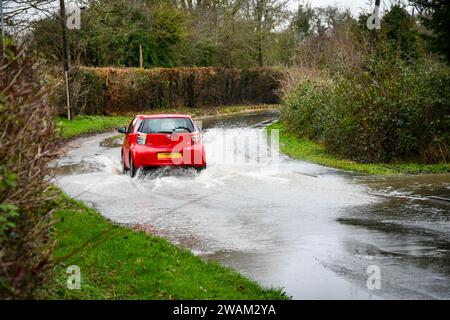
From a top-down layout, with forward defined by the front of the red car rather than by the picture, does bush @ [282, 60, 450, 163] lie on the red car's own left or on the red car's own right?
on the red car's own right

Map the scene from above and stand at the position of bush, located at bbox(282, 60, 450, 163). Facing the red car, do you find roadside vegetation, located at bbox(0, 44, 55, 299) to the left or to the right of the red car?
left

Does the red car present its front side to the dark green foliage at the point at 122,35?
yes

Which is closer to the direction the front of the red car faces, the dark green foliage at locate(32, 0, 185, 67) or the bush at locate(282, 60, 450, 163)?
the dark green foliage

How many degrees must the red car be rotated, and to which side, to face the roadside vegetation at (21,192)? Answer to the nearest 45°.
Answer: approximately 180°

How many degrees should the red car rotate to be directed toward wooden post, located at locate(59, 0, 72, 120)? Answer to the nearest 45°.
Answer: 0° — it already faces it

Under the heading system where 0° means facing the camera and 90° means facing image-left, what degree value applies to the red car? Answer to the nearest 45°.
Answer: approximately 180°
